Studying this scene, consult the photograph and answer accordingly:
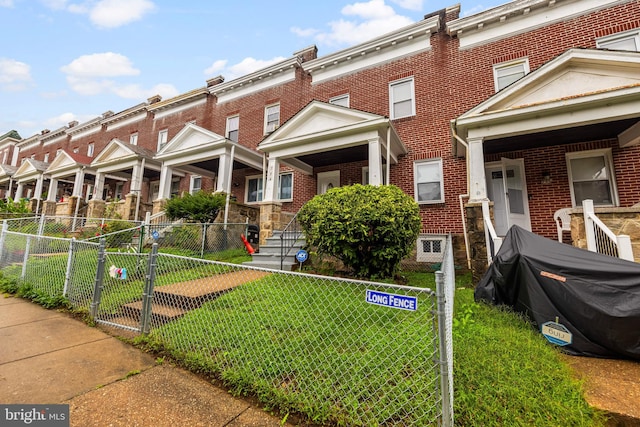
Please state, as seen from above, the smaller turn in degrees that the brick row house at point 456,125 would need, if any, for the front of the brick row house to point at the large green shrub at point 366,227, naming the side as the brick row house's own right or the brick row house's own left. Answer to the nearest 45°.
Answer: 0° — it already faces it

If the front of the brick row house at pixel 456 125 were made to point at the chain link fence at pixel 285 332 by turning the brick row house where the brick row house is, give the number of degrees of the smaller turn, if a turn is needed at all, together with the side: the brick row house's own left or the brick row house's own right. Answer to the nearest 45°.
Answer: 0° — it already faces it
